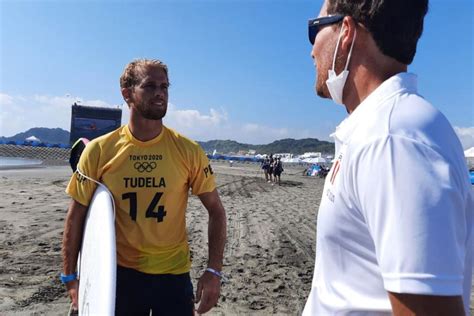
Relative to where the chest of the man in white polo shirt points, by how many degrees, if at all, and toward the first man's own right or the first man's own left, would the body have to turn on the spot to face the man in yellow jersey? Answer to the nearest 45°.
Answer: approximately 45° to the first man's own right

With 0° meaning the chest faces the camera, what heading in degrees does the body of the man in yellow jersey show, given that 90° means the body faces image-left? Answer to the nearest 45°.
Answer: approximately 0°

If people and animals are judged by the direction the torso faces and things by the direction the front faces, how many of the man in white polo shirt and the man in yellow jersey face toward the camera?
1

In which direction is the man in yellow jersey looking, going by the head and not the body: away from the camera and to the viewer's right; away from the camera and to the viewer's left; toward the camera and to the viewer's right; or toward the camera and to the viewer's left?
toward the camera and to the viewer's right

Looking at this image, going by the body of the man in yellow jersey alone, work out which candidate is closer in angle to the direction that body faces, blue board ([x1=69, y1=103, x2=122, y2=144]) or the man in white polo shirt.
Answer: the man in white polo shirt

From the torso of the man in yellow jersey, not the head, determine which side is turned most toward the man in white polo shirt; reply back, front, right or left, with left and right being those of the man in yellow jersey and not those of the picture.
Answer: front

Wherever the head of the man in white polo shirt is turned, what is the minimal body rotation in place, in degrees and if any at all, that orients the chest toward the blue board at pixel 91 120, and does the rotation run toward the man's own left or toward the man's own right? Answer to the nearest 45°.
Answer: approximately 45° to the man's own right

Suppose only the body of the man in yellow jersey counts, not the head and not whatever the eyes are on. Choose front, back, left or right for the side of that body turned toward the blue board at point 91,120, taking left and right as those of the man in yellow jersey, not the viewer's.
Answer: back

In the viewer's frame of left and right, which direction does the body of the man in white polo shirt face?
facing to the left of the viewer
